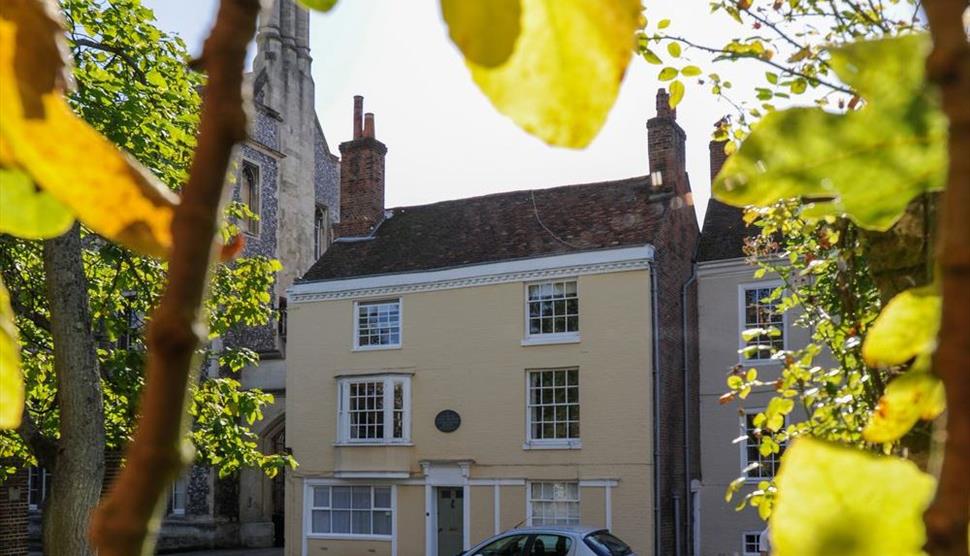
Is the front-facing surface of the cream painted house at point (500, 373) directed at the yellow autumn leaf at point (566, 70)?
yes

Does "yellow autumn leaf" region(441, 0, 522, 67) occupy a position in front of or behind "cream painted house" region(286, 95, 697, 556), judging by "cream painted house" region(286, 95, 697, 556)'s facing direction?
in front

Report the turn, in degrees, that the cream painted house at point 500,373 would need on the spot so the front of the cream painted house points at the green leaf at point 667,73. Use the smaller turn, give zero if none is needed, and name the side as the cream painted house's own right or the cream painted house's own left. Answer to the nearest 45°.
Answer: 0° — it already faces it

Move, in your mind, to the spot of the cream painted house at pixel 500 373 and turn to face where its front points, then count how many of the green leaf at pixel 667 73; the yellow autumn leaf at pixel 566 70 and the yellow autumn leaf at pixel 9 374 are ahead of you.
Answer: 3

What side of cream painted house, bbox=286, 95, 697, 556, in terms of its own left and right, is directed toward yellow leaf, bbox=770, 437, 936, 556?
front

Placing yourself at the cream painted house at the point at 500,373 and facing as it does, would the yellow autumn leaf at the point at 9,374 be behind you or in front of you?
in front

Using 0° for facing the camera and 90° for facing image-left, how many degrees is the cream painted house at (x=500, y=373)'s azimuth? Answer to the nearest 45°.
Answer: approximately 0°

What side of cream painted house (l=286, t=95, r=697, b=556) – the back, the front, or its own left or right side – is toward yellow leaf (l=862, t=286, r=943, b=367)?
front

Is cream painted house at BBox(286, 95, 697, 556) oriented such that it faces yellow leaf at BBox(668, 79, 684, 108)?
yes
